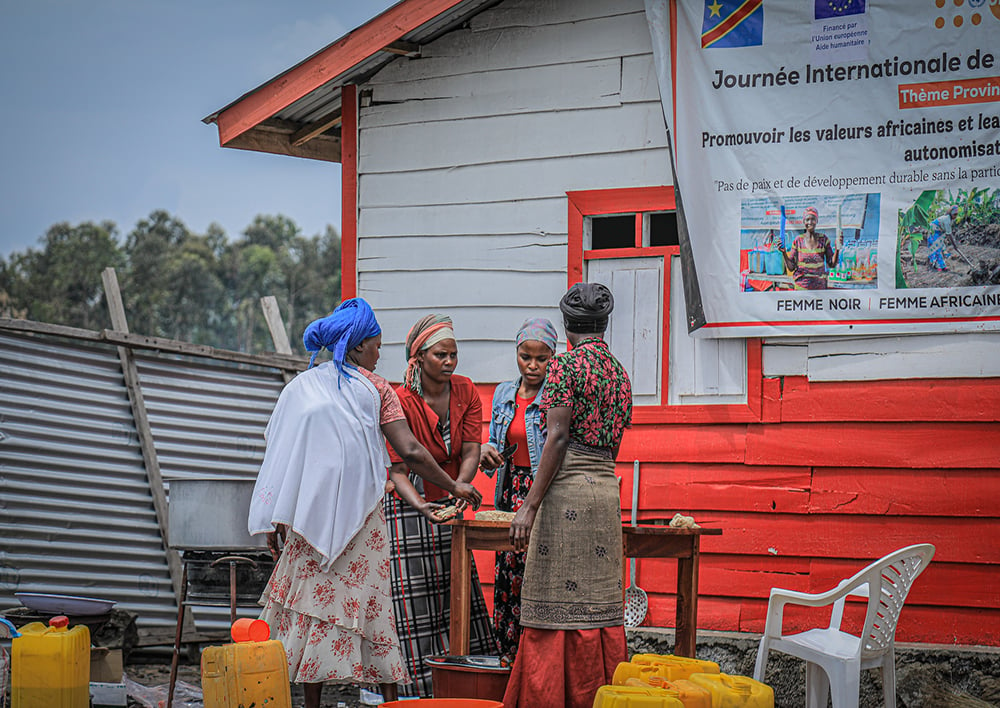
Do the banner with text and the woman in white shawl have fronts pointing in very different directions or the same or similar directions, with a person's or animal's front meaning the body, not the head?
very different directions

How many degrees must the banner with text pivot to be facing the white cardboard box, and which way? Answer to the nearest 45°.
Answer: approximately 90° to its right

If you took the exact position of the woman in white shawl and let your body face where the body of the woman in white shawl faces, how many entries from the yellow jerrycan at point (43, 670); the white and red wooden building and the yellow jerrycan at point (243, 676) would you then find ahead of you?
1

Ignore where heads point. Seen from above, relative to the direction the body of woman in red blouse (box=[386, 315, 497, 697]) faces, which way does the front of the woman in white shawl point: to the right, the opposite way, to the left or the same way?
to the left

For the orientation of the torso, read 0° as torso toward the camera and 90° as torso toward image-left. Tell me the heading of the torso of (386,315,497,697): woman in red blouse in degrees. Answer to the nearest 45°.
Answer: approximately 315°

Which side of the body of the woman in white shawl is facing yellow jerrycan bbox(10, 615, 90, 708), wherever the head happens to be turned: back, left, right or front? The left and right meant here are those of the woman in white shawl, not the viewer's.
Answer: back

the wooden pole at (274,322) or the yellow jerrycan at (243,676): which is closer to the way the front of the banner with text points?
the yellow jerrycan

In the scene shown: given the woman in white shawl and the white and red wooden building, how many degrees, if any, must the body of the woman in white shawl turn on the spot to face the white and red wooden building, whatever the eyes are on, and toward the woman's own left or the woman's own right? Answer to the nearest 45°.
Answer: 0° — they already face it

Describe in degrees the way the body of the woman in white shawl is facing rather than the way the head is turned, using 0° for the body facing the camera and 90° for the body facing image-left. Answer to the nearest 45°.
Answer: approximately 225°

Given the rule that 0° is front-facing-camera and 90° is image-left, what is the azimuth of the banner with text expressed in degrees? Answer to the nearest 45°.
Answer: approximately 0°
